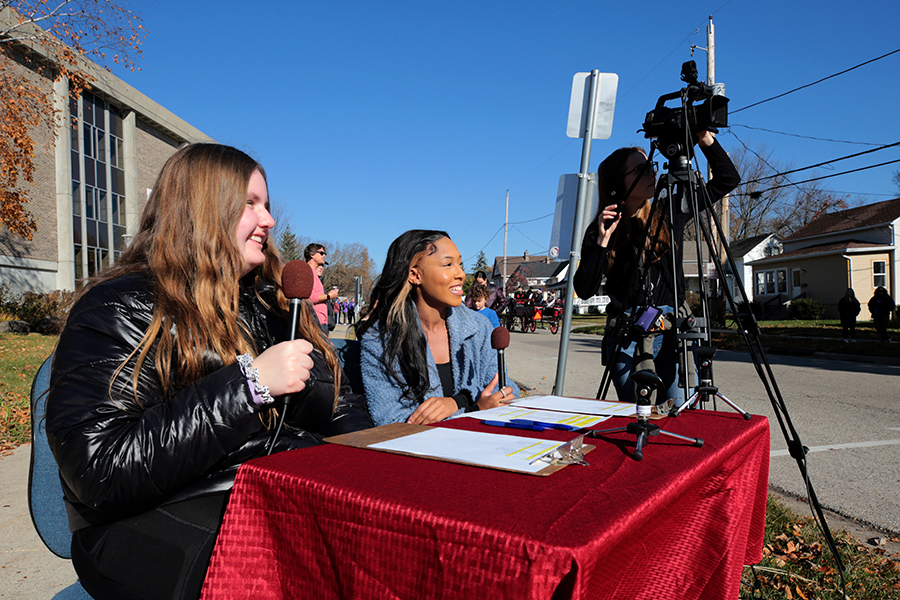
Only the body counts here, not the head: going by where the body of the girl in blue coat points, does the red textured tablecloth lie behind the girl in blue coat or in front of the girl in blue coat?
in front

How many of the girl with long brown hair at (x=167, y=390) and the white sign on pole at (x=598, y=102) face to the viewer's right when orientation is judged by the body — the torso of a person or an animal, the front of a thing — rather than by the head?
1

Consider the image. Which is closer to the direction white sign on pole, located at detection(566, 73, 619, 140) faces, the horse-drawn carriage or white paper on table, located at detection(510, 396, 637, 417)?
the horse-drawn carriage

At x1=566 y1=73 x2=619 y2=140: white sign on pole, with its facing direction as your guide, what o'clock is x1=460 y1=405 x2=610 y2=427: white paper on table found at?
The white paper on table is roughly at 6 o'clock from the white sign on pole.

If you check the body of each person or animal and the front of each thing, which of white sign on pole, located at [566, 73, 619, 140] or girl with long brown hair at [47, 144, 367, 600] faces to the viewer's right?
the girl with long brown hair

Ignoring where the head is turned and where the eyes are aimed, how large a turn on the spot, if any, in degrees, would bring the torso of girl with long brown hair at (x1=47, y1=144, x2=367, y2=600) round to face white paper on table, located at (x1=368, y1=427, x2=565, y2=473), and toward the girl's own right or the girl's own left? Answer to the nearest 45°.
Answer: approximately 45° to the girl's own right

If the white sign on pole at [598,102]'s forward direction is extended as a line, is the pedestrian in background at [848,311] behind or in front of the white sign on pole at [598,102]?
in front

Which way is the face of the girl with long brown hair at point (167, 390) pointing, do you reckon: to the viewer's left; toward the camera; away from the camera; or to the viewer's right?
to the viewer's right

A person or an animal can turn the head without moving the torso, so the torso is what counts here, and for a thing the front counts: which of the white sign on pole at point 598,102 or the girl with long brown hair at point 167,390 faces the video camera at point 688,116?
the girl with long brown hair

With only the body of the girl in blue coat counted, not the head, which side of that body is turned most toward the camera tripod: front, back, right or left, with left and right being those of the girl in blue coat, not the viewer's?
left

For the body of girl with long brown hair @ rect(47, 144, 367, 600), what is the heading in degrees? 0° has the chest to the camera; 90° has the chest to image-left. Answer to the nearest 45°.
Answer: approximately 270°

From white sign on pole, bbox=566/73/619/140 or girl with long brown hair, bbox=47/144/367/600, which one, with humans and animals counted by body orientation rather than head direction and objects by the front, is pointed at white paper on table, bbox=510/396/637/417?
the girl with long brown hair

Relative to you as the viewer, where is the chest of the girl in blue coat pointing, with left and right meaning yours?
facing the viewer and to the right of the viewer

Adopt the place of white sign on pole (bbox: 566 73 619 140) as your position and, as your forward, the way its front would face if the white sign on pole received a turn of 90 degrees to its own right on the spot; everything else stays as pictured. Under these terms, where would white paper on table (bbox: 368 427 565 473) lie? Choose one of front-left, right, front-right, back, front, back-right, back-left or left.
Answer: right

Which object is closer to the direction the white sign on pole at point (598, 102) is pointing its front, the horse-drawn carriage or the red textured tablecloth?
the horse-drawn carriage

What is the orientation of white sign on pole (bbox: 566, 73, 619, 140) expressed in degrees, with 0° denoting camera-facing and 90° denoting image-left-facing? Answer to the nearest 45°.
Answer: approximately 180°

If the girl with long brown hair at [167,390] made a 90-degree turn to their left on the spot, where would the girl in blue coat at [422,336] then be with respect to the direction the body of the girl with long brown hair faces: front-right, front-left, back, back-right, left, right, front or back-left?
front-right

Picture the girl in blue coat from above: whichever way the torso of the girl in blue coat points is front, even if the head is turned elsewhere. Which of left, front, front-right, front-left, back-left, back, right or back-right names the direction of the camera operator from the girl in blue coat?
front-left
